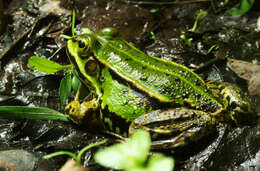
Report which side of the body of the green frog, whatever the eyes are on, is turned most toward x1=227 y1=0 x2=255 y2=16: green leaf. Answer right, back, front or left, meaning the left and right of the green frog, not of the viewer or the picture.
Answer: right

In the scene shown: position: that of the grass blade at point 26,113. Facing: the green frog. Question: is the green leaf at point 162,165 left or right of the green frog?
right

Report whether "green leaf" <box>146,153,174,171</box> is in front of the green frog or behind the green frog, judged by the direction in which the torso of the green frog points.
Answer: behind

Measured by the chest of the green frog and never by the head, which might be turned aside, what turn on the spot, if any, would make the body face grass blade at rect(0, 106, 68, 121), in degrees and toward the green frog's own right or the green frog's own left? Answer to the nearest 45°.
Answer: approximately 45° to the green frog's own left

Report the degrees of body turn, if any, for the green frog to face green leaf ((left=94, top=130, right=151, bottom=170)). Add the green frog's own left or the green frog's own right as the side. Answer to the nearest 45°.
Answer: approximately 135° to the green frog's own left

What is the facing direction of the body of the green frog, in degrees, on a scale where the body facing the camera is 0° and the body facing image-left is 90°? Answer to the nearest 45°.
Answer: approximately 135°

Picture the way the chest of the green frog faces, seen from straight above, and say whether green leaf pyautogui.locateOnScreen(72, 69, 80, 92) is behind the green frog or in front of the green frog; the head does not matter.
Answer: in front
